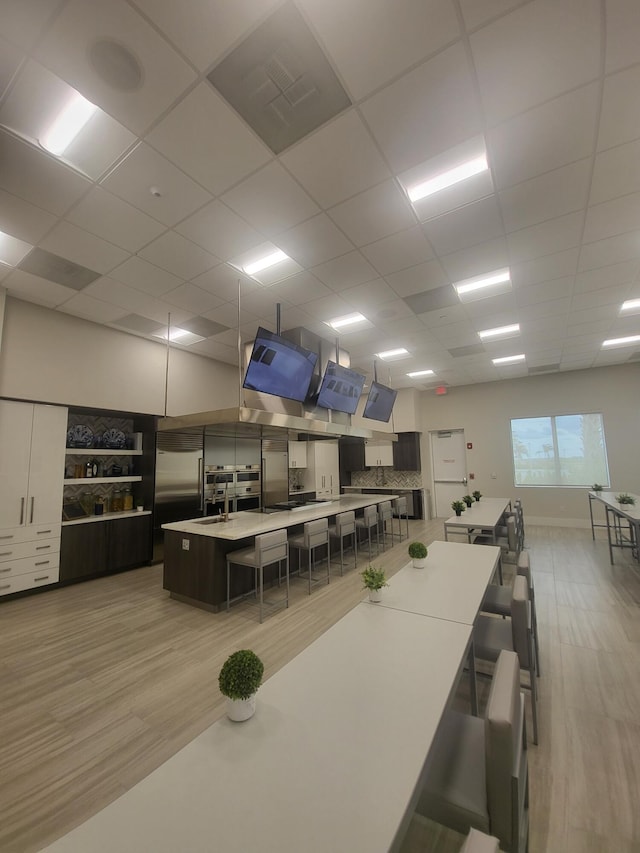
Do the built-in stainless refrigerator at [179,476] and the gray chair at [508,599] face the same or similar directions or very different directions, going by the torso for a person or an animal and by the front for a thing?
very different directions

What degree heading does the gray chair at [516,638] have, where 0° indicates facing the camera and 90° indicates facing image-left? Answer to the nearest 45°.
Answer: approximately 90°

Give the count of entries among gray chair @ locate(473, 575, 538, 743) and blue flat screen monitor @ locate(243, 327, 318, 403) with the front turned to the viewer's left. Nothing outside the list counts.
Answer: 1

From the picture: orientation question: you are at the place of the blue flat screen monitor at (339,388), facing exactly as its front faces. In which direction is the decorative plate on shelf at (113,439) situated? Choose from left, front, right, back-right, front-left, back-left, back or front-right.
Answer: back-right

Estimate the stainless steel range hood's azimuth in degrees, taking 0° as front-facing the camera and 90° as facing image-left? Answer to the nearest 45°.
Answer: approximately 315°

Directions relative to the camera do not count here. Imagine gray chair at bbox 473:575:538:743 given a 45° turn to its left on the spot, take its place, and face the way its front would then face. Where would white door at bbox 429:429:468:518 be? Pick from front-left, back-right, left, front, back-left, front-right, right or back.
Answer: back-right

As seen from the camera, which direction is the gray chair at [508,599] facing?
to the viewer's left

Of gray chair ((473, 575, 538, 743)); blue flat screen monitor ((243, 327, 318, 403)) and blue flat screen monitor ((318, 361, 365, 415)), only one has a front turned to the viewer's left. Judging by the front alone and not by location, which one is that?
the gray chair

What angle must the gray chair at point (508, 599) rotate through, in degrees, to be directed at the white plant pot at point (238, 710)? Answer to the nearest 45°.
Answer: approximately 90° to its left
